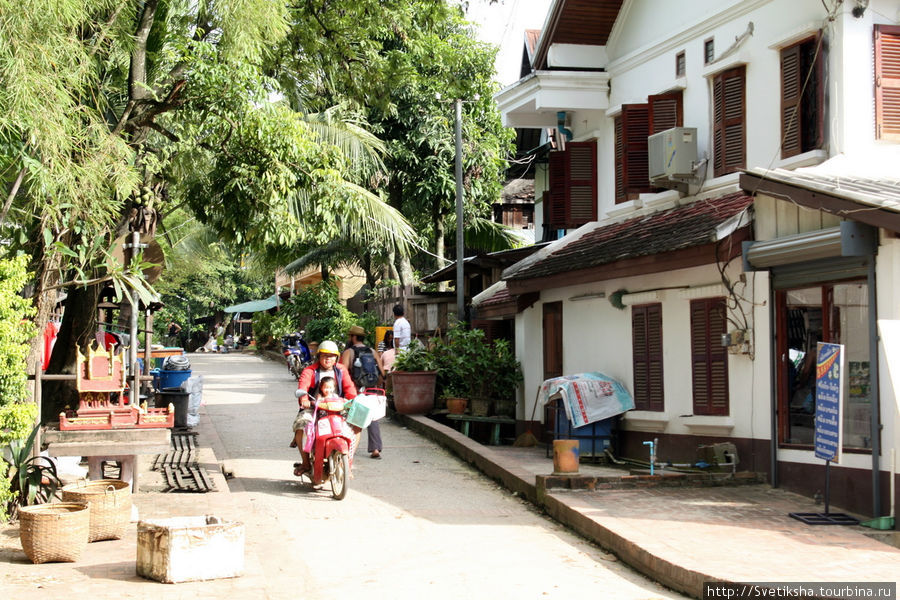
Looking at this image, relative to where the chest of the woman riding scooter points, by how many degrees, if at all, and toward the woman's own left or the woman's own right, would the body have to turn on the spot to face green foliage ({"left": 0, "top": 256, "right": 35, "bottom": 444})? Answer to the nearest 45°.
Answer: approximately 45° to the woman's own right

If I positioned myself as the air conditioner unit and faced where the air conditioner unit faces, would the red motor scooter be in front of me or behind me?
in front

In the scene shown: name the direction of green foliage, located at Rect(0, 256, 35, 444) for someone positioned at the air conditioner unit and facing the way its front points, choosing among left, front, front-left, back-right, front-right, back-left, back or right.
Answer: front

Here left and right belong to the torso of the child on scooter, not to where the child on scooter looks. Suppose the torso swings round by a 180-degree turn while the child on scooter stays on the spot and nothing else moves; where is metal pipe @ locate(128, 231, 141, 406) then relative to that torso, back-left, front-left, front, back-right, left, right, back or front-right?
left

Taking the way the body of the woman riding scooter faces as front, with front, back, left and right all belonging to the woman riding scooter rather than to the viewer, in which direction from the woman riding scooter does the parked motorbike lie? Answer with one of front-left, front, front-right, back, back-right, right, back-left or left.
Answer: back

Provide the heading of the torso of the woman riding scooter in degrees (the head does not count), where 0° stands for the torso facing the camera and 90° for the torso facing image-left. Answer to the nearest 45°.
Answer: approximately 0°

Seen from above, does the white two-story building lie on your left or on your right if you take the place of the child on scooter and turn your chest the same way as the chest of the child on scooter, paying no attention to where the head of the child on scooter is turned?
on your left

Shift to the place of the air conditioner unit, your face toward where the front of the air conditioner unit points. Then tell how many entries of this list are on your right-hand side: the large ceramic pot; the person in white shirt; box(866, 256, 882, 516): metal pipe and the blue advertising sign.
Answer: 2

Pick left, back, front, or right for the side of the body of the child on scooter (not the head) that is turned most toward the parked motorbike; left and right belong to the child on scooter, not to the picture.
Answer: back

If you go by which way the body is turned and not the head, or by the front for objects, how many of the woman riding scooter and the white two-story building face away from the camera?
0

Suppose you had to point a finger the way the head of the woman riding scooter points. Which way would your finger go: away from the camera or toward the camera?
toward the camera

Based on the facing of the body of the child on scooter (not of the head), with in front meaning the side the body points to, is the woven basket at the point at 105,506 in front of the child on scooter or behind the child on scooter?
in front

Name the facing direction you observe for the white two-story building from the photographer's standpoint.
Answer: facing the viewer and to the left of the viewer

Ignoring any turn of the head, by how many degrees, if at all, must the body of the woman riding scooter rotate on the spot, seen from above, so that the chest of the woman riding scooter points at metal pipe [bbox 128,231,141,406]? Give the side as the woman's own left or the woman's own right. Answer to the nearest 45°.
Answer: approximately 90° to the woman's own right
